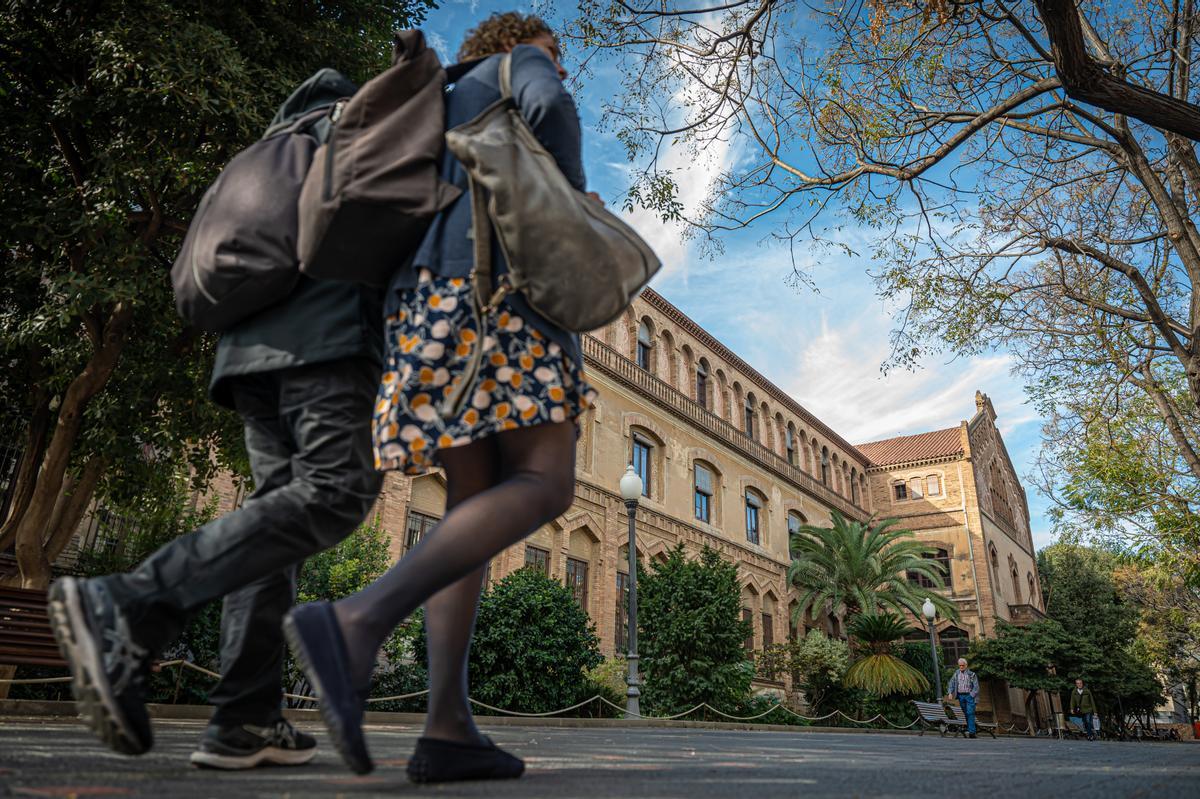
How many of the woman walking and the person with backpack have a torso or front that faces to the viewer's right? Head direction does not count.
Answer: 2

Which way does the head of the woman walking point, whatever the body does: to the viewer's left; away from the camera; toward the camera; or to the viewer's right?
to the viewer's right

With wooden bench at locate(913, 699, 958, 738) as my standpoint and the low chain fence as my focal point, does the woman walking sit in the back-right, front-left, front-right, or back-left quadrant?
front-left

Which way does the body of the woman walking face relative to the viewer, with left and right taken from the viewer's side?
facing to the right of the viewer

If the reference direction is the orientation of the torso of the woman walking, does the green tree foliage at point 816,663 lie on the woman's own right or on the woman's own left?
on the woman's own left

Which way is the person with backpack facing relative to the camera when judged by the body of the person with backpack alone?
to the viewer's right

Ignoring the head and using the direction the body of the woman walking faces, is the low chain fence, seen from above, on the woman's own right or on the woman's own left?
on the woman's own left
